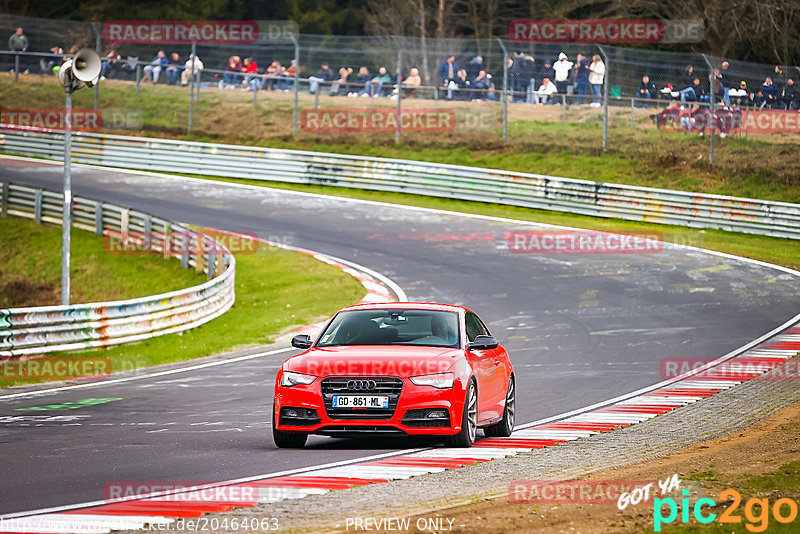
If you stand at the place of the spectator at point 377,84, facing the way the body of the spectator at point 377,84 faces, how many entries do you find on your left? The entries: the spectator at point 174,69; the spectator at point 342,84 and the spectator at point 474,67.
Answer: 1

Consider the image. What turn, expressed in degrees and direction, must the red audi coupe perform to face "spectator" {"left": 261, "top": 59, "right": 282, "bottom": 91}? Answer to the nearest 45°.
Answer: approximately 180°

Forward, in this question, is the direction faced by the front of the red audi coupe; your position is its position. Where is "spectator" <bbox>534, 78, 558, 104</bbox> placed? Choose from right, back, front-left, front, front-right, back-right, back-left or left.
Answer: back

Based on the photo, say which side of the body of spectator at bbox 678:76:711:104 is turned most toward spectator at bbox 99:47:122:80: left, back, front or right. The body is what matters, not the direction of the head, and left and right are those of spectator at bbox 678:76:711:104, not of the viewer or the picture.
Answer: right

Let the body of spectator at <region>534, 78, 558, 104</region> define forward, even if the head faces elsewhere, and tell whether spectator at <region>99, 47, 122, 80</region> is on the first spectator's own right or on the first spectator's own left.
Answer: on the first spectator's own right

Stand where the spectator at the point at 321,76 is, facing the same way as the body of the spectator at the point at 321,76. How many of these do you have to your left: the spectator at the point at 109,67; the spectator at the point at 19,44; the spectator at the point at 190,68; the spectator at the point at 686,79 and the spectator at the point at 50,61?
1

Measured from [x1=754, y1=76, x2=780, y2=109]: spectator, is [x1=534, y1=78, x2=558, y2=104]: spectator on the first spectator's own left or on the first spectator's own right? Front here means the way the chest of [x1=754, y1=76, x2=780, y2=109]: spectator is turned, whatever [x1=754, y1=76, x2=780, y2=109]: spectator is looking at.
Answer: on the first spectator's own right

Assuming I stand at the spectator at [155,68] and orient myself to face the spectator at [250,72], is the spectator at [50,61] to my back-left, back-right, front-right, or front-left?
back-left

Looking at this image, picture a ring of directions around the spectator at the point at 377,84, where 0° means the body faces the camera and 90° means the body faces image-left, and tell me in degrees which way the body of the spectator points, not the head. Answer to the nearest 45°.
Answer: approximately 45°

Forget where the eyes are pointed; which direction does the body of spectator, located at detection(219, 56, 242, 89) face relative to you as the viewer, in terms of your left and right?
facing the viewer and to the left of the viewer

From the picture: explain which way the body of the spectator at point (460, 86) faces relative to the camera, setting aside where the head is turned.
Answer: toward the camera

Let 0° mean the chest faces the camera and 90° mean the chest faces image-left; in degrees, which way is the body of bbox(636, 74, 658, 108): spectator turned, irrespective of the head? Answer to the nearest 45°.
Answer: approximately 0°

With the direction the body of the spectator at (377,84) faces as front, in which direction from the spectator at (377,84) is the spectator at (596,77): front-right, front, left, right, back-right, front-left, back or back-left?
left
